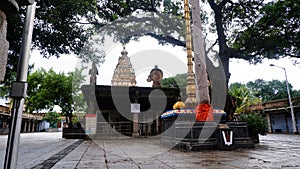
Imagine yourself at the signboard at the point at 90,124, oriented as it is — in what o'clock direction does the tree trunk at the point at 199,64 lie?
The tree trunk is roughly at 11 o'clock from the signboard.

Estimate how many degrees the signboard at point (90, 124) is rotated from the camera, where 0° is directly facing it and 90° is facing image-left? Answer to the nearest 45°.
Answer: approximately 0°

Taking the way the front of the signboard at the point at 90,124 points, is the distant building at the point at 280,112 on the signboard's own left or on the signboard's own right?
on the signboard's own left

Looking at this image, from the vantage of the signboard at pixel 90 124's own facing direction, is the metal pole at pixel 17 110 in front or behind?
in front

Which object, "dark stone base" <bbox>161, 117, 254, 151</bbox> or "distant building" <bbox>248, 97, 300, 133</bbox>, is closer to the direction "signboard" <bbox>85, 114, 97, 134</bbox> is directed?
the dark stone base
